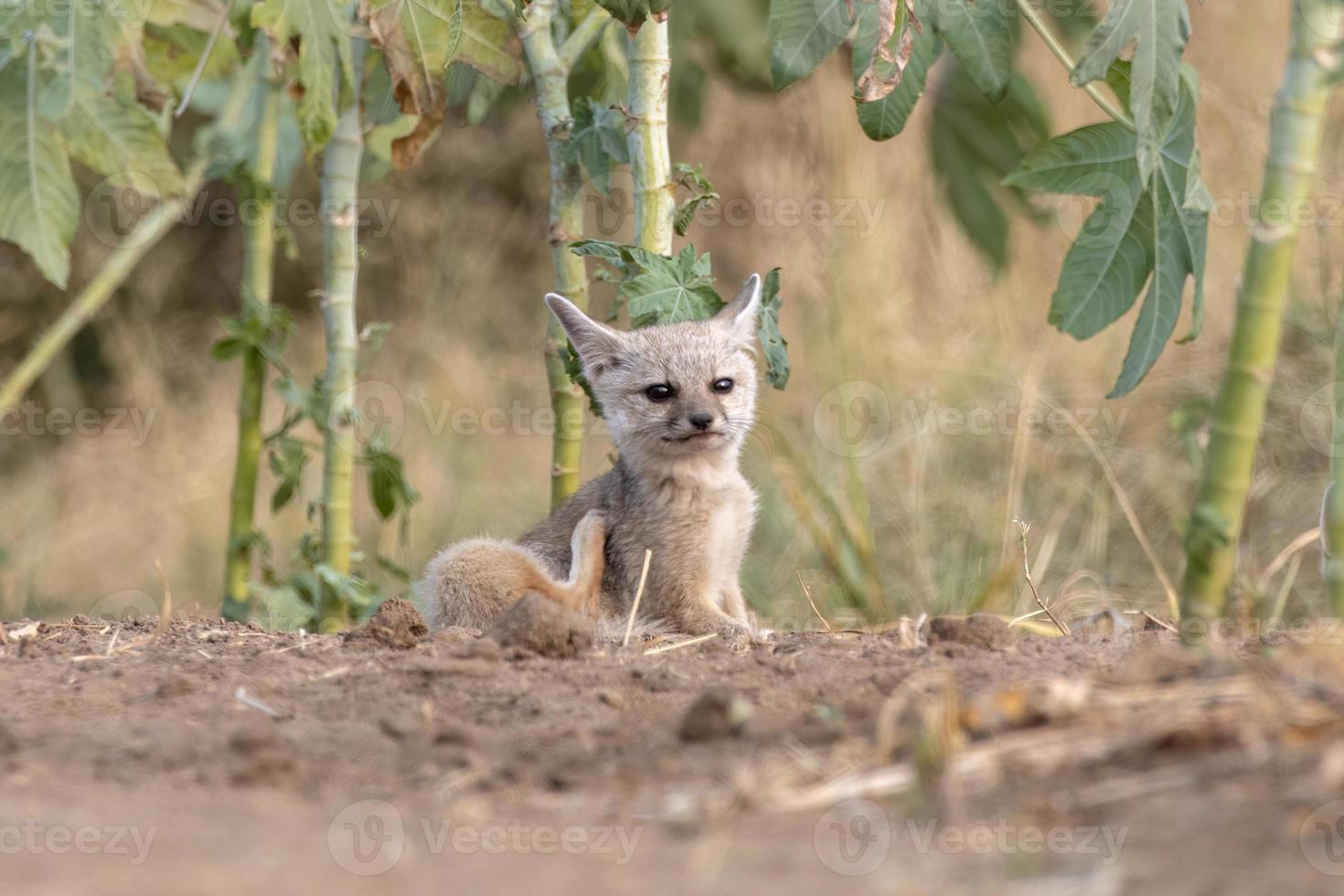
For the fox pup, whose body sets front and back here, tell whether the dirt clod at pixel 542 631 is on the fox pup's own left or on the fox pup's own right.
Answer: on the fox pup's own right

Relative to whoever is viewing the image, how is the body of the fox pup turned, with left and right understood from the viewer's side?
facing the viewer and to the right of the viewer

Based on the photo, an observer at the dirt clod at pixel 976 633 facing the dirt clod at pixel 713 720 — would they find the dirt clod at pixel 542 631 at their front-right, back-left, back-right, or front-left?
front-right

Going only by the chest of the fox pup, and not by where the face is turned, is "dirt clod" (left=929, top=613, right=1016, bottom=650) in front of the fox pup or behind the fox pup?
in front

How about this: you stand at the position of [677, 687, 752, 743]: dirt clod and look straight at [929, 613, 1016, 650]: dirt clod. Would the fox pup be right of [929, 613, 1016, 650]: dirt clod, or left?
left

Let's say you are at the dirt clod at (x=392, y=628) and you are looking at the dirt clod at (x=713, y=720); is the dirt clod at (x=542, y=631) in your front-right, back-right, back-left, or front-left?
front-left

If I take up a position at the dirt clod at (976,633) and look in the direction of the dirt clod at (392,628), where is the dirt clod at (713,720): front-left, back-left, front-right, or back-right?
front-left

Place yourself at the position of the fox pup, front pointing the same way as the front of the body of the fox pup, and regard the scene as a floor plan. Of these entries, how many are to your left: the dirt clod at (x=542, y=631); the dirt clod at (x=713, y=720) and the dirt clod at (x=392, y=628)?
0

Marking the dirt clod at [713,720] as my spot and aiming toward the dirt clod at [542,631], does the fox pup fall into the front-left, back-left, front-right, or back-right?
front-right

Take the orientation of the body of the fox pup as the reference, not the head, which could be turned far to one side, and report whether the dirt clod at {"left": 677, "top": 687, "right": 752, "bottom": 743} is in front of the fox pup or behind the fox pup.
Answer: in front

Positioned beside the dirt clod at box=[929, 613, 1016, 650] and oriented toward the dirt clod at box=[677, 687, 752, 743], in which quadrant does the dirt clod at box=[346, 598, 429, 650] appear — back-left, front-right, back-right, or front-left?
front-right

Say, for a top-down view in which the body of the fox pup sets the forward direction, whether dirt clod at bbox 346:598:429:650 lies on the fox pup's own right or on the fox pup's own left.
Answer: on the fox pup's own right
